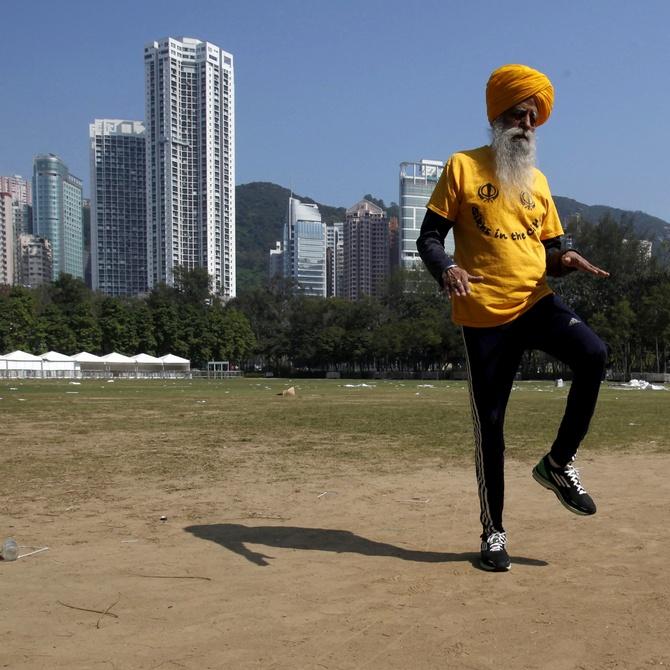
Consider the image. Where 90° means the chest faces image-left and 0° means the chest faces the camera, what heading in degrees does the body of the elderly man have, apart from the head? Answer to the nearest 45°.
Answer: approximately 315°
